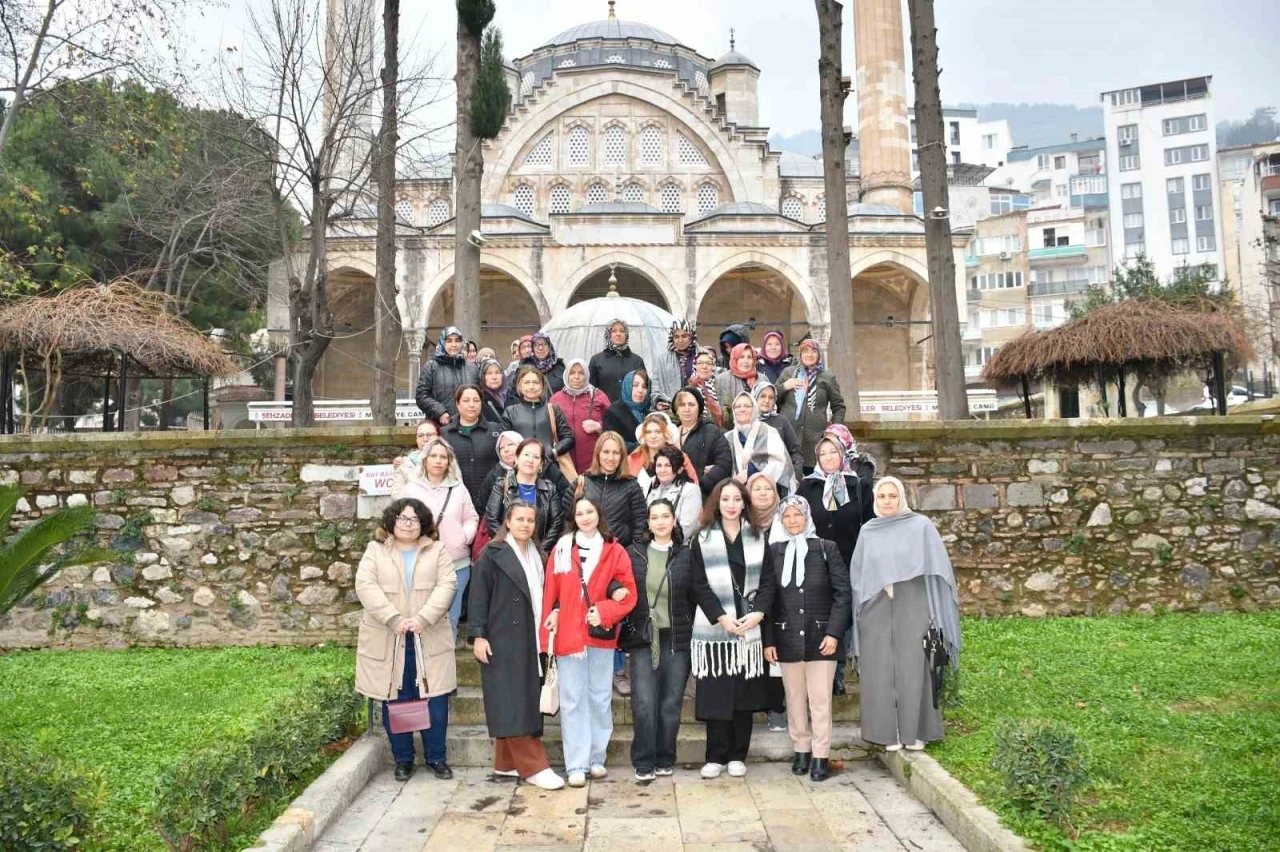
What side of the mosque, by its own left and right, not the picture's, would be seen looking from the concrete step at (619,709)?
front

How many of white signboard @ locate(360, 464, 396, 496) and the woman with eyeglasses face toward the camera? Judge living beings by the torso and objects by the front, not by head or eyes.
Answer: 2

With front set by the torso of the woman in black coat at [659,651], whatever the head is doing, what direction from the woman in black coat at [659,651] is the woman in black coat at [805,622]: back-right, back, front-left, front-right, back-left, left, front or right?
left

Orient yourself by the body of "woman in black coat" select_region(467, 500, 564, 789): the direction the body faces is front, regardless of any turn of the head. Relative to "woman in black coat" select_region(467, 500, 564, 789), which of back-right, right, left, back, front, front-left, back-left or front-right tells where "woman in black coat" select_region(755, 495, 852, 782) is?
front-left

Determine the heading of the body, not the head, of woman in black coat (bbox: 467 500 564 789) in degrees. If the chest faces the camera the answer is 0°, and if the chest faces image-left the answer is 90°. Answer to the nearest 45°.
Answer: approximately 315°

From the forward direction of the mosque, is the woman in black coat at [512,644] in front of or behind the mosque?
in front

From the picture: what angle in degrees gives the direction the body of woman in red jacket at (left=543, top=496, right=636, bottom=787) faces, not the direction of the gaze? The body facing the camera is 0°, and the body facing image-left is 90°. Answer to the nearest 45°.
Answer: approximately 0°

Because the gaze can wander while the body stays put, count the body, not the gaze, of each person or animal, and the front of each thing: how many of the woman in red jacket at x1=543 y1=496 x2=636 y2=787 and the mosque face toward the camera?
2

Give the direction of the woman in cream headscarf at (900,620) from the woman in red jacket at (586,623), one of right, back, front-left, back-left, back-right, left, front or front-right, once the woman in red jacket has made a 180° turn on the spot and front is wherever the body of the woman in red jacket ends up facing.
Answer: right

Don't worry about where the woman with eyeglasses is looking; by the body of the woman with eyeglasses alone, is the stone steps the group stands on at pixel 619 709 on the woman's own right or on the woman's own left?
on the woman's own left
